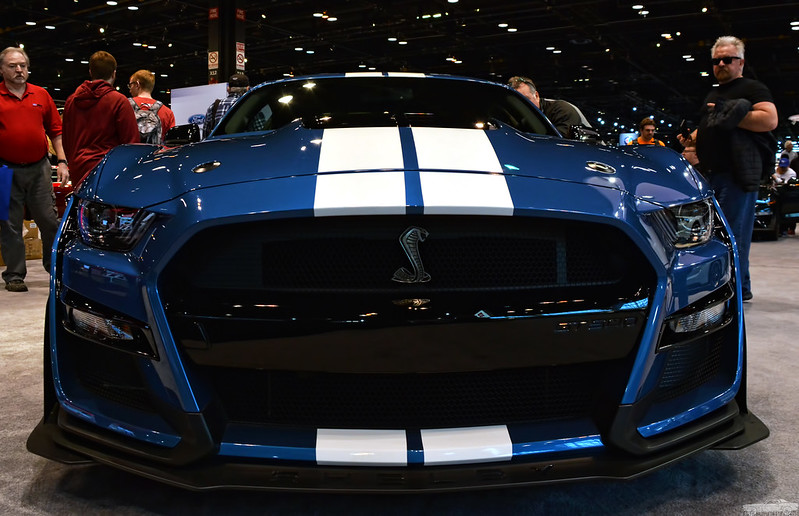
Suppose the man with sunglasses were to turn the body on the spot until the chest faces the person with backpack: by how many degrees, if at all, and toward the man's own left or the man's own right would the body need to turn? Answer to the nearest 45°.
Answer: approximately 45° to the man's own right

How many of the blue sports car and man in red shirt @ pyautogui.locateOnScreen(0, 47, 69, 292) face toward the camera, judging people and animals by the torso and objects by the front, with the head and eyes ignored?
2

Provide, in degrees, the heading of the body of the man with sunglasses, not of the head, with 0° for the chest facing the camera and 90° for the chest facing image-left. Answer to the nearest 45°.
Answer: approximately 45°

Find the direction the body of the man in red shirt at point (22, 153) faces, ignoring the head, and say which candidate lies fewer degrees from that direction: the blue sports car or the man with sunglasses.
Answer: the blue sports car

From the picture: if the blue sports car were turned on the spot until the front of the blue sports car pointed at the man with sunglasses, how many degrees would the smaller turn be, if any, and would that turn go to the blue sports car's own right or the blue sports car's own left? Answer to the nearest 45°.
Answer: approximately 135° to the blue sports car's own left

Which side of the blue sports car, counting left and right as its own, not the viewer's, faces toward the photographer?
front

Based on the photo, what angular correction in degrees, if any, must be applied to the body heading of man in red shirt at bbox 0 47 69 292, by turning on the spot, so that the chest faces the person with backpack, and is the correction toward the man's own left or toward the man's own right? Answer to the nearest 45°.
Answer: approximately 90° to the man's own left

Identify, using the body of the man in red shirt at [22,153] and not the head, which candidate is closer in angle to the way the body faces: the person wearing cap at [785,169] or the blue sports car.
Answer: the blue sports car

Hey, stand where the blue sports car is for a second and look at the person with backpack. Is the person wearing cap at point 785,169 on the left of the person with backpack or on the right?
right

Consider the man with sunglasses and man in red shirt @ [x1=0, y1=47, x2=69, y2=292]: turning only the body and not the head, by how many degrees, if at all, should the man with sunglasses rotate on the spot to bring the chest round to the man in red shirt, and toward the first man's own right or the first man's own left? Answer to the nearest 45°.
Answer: approximately 45° to the first man's own right
